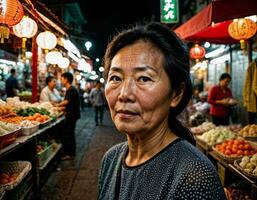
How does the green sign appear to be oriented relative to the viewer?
toward the camera

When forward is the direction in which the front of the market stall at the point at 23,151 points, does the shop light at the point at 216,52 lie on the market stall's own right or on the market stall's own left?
on the market stall's own left

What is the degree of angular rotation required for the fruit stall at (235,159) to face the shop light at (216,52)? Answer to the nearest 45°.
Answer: approximately 135° to its right

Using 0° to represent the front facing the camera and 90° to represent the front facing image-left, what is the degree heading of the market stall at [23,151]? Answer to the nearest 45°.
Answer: approximately 315°

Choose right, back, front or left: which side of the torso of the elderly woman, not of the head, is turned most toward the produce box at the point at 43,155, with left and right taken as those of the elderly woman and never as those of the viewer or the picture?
right
